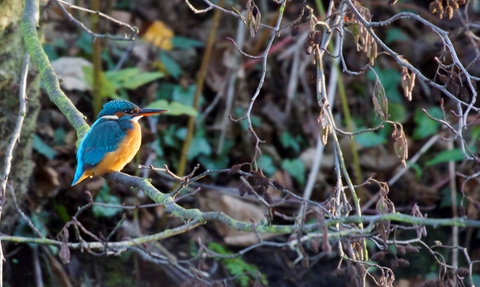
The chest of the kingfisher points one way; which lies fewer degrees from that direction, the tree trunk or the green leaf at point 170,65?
the green leaf

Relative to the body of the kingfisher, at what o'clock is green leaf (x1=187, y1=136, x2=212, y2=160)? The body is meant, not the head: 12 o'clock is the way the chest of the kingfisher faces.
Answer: The green leaf is roughly at 10 o'clock from the kingfisher.

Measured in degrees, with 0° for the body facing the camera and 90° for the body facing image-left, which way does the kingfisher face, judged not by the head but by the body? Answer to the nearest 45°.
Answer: approximately 270°

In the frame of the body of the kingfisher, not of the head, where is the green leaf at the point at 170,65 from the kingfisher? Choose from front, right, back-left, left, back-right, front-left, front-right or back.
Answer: left

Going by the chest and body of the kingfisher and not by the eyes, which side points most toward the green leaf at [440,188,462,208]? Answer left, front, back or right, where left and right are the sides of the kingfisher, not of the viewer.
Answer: front
